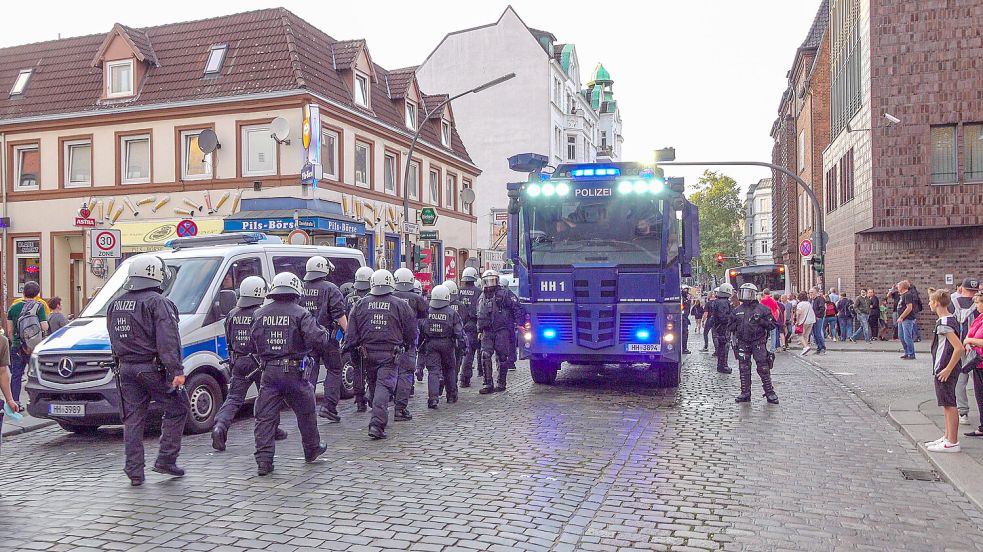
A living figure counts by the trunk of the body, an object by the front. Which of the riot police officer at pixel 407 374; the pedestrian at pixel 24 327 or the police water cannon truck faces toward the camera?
the police water cannon truck

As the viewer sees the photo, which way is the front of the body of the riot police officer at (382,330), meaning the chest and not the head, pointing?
away from the camera

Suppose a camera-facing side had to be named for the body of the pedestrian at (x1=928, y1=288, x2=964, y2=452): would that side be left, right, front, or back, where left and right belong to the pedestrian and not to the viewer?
left

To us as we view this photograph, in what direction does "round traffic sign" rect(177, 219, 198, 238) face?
facing the viewer

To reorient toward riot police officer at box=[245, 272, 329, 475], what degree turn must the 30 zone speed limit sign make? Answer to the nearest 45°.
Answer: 0° — it already faces them

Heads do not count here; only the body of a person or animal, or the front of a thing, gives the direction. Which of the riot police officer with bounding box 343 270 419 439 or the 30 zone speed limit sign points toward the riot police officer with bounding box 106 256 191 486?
the 30 zone speed limit sign

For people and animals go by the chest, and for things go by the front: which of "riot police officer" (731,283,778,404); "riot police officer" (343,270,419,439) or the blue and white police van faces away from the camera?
"riot police officer" (343,270,419,439)

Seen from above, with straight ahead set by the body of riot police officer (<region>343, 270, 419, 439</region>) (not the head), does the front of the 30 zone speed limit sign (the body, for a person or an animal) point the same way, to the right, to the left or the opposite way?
the opposite way

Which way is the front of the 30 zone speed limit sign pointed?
toward the camera

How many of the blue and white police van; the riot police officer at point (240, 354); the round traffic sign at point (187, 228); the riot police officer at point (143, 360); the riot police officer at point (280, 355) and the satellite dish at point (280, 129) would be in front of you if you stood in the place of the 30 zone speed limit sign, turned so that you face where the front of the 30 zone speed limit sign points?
4

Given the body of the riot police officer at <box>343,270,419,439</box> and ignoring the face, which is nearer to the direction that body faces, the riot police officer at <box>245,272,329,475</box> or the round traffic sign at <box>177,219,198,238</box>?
the round traffic sign

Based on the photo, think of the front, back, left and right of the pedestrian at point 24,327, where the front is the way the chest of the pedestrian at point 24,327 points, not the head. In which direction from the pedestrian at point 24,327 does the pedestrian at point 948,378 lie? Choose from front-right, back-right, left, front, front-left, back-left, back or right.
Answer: back-right

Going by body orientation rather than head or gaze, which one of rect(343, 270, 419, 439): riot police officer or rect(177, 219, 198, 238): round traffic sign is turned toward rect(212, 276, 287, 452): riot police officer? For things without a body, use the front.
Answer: the round traffic sign

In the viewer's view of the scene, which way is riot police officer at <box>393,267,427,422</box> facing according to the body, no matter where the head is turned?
away from the camera

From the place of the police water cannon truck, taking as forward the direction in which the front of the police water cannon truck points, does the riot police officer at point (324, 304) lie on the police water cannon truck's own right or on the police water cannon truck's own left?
on the police water cannon truck's own right

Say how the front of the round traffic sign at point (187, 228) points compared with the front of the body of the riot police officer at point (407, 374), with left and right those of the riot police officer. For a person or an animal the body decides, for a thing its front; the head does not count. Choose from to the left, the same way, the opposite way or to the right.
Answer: the opposite way

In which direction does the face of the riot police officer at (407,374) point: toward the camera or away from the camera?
away from the camera

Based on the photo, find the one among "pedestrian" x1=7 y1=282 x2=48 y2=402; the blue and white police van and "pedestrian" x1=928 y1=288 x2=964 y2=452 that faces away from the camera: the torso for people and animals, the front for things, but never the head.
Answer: "pedestrian" x1=7 y1=282 x2=48 y2=402

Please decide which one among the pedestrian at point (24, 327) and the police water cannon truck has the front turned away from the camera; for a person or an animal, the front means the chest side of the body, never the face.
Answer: the pedestrian
